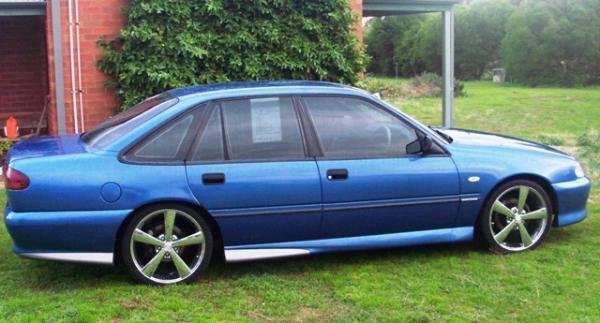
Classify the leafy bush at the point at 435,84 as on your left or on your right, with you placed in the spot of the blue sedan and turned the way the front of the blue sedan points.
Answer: on your left

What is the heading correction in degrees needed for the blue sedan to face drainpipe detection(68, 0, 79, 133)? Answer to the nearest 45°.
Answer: approximately 135° to its left

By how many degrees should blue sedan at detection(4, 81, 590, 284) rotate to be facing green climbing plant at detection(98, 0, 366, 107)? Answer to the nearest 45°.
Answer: approximately 90° to its left

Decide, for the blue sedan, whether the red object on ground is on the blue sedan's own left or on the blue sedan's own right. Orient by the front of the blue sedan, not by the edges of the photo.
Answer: on the blue sedan's own left

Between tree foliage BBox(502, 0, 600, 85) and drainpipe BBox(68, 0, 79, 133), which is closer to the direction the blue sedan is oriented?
the tree foliage

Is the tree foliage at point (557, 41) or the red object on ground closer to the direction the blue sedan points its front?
the tree foliage

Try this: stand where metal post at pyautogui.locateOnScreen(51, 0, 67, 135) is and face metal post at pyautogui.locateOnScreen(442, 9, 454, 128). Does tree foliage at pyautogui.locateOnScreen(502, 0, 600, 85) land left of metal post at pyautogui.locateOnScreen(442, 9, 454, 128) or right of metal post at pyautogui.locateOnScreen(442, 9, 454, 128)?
left

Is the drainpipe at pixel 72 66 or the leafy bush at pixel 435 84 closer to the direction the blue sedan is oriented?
the leafy bush

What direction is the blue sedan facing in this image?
to the viewer's right

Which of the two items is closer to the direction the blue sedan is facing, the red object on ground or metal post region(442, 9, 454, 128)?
the metal post

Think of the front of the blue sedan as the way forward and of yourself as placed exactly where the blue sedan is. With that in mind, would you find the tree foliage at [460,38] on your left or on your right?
on your left

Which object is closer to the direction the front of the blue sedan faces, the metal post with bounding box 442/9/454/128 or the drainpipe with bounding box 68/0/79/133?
the metal post
